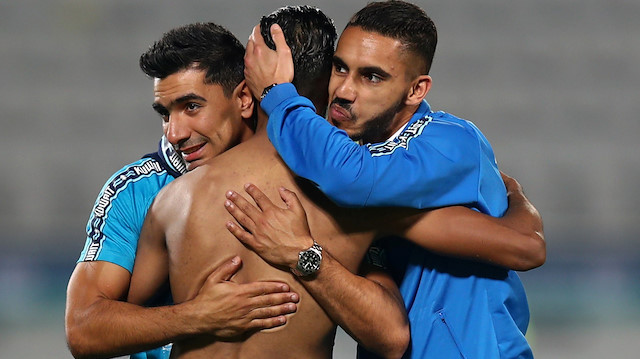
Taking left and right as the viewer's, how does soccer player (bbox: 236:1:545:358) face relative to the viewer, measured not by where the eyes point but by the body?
facing to the left of the viewer

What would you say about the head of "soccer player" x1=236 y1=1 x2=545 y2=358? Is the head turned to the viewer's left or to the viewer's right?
to the viewer's left

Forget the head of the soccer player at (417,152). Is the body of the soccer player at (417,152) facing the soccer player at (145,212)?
yes
